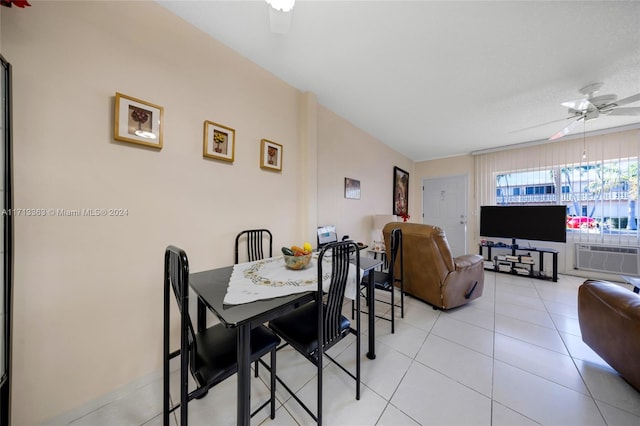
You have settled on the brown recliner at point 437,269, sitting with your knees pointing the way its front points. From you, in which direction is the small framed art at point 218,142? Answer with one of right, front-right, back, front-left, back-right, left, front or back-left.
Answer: back

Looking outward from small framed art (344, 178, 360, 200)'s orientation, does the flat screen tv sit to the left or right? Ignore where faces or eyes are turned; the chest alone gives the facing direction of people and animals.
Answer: on its left

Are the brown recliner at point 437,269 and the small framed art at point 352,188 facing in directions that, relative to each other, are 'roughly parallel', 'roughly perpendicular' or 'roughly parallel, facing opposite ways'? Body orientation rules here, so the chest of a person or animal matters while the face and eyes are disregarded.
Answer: roughly perpendicular

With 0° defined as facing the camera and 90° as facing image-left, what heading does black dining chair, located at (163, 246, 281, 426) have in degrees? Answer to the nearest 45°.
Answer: approximately 225°

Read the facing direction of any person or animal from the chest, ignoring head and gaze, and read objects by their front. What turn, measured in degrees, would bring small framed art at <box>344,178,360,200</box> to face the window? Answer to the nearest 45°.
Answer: approximately 45° to its left

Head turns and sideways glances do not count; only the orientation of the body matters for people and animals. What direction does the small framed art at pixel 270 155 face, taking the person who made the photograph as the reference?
facing the viewer and to the right of the viewer

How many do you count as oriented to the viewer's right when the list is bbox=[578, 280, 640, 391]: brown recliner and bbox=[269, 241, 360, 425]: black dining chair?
0

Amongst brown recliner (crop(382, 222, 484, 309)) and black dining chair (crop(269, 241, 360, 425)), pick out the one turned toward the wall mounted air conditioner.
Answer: the brown recliner

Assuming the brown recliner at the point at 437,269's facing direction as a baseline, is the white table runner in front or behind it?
behind

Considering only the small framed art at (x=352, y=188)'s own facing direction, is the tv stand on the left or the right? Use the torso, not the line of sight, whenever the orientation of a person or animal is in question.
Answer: on its left

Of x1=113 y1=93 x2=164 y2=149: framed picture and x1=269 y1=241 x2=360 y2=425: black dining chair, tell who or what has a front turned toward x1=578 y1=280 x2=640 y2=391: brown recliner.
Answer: the framed picture

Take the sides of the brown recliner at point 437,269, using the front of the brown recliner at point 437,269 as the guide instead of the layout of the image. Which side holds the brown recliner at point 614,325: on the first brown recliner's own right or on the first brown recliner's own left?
on the first brown recliner's own right

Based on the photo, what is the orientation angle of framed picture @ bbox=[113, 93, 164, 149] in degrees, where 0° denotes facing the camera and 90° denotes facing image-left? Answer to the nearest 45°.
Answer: approximately 315°

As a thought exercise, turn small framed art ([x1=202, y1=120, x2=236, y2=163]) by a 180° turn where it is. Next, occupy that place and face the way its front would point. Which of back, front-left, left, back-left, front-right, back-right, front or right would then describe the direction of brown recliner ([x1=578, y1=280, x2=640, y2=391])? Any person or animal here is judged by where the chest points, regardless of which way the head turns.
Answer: back
